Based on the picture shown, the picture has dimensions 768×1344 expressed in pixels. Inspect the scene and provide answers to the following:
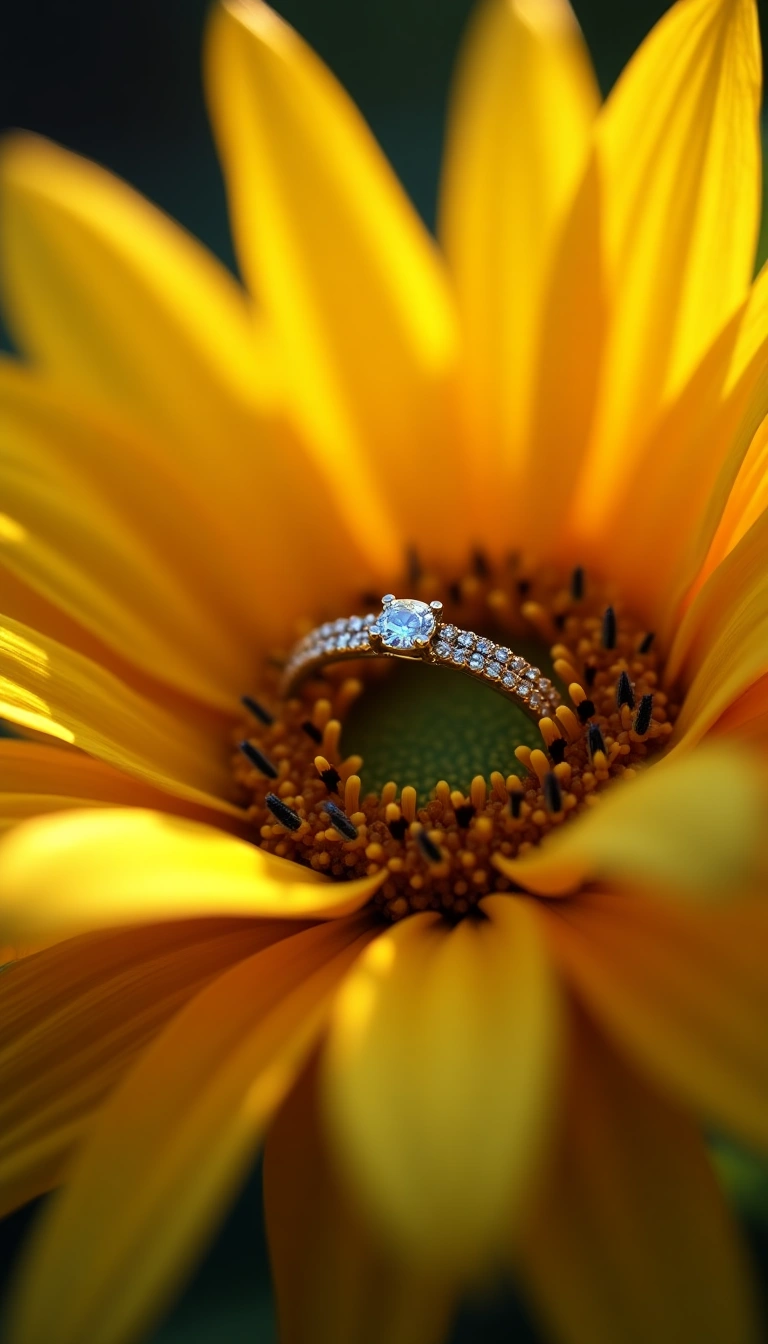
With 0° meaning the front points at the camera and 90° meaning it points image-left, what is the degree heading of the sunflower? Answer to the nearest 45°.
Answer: approximately 0°
